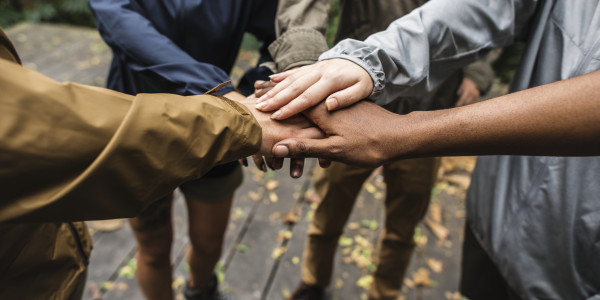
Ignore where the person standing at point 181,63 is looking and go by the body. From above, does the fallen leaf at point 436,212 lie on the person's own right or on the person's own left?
on the person's own left

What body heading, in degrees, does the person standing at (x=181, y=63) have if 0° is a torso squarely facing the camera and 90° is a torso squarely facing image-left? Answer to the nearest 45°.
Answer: approximately 315°

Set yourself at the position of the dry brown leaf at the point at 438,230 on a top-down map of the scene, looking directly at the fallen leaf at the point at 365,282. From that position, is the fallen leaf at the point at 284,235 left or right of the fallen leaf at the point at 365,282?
right
